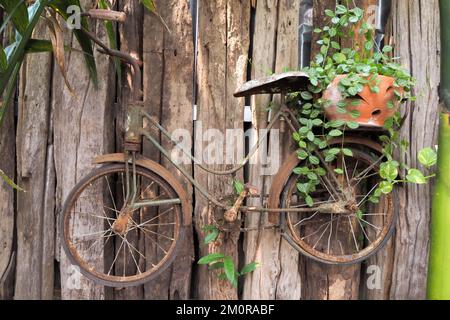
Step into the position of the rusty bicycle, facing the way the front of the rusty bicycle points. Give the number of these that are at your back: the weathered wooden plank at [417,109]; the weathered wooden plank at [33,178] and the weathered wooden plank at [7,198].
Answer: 1

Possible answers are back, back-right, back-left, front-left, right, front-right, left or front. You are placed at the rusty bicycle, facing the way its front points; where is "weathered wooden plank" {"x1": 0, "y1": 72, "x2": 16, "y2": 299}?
front

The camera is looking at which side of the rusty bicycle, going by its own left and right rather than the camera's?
left

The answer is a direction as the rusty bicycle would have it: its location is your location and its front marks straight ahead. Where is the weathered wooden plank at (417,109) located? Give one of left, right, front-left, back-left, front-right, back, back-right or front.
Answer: back

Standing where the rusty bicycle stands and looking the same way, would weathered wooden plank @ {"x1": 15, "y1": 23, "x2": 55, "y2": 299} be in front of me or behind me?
in front

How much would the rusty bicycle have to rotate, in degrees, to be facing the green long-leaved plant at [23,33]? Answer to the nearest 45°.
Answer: approximately 45° to its left
